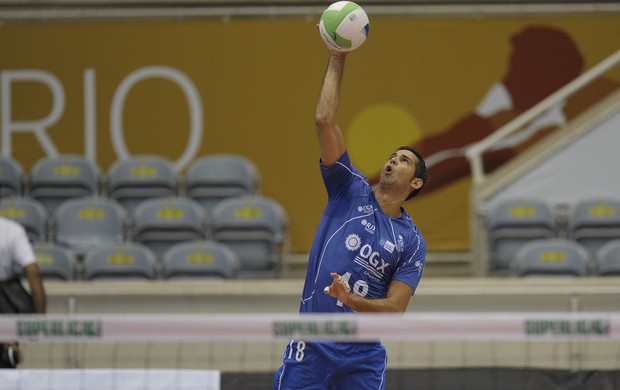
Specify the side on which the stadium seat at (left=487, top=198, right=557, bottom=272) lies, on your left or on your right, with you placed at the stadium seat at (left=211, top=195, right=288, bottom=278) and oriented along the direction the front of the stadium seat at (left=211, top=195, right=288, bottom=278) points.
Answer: on your left

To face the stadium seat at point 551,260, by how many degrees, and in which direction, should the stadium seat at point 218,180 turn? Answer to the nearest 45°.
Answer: approximately 45° to its left

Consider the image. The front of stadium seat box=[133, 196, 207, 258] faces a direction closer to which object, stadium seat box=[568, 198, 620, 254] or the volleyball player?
the volleyball player

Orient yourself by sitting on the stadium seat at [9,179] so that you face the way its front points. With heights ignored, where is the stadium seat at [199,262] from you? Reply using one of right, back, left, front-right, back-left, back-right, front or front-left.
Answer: front-left

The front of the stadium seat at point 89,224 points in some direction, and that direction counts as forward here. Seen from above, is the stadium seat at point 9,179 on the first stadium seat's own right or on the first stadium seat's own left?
on the first stadium seat's own right

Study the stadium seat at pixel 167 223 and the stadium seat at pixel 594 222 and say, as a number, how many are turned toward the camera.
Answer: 2

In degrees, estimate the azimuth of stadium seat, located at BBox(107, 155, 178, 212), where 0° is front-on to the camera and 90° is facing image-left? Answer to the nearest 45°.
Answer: approximately 0°

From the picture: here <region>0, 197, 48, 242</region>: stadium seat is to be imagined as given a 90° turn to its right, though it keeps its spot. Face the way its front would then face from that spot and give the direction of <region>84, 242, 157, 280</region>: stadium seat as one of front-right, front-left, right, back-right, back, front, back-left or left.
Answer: back-left

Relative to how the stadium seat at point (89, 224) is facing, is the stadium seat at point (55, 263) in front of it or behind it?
in front

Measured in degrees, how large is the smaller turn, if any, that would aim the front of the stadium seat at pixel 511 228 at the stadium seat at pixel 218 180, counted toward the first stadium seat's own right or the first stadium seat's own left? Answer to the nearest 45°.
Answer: approximately 90° to the first stadium seat's own right
